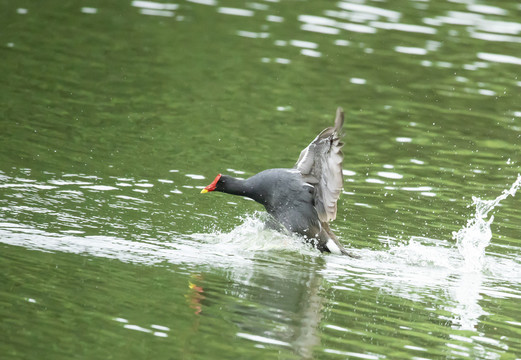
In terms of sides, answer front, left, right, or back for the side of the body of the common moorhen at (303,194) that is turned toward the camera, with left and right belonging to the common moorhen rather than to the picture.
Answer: left
